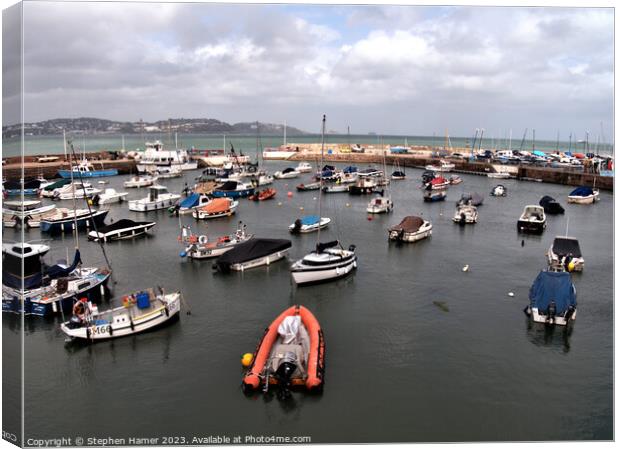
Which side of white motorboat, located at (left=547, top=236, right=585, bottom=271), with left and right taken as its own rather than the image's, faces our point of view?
back

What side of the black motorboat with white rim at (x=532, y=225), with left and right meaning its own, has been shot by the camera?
back

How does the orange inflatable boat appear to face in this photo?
away from the camera

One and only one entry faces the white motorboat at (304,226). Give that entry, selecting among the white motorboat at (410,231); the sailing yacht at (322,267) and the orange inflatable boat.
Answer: the orange inflatable boat

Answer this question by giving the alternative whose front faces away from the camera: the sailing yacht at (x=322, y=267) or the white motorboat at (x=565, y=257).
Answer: the white motorboat

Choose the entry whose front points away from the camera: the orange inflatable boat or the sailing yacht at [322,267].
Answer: the orange inflatable boat

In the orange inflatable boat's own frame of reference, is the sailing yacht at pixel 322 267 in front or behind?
in front

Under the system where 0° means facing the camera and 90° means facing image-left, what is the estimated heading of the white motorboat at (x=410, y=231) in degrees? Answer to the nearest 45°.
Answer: approximately 225°

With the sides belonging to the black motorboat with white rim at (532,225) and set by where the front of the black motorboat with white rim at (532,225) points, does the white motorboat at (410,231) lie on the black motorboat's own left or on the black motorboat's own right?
on the black motorboat's own left

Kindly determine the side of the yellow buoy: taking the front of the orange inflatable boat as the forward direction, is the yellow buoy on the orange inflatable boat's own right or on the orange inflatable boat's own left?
on the orange inflatable boat's own left

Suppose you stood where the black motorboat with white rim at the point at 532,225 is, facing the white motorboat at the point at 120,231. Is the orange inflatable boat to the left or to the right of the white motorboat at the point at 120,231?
left

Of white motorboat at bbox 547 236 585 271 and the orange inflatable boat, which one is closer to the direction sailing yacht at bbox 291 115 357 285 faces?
the orange inflatable boat

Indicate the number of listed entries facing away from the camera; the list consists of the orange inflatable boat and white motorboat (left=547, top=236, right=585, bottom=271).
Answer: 2

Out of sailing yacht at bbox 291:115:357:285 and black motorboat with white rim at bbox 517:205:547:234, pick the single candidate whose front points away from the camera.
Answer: the black motorboat with white rim

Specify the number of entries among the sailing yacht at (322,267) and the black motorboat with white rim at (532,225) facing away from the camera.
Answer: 1

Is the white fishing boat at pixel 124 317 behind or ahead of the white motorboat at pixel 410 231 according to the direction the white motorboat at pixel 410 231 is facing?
behind
